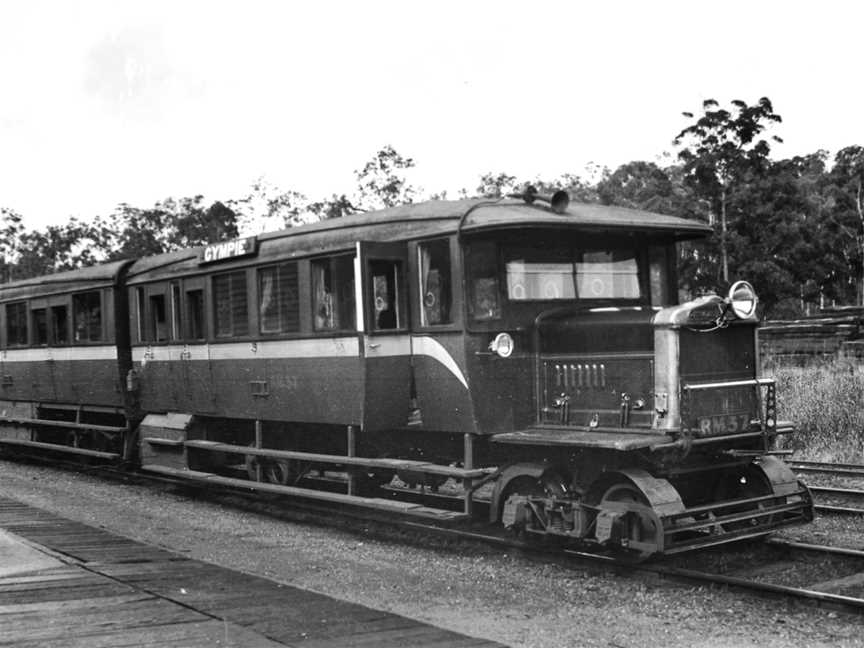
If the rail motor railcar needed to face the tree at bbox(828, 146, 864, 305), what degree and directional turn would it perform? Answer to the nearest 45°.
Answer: approximately 90° to its left

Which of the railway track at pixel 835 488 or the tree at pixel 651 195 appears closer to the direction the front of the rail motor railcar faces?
the railway track

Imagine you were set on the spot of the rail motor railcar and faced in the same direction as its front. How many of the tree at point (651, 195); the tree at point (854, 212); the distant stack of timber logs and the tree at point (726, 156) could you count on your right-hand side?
0

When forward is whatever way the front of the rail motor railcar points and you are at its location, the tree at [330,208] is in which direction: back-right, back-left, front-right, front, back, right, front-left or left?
back-left

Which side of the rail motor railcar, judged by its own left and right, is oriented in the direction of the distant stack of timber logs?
left

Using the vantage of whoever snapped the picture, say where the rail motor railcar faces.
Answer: facing the viewer and to the right of the viewer

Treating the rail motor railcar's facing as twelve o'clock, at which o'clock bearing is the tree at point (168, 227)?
The tree is roughly at 7 o'clock from the rail motor railcar.

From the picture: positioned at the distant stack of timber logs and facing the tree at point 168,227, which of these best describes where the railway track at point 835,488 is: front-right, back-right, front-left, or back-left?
back-left

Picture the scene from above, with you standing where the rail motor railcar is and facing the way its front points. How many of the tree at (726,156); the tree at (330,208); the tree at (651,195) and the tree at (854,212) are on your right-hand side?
0

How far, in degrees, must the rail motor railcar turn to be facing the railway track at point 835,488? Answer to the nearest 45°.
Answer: approximately 90° to its left

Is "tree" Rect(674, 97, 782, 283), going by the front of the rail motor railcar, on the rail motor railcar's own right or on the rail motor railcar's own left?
on the rail motor railcar's own left
